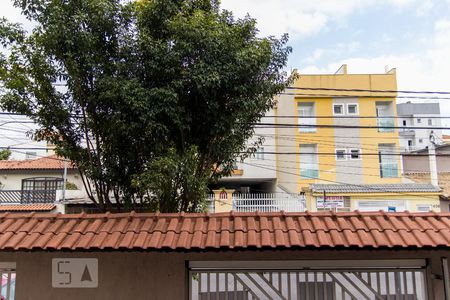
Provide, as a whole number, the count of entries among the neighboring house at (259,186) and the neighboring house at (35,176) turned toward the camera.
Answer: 2

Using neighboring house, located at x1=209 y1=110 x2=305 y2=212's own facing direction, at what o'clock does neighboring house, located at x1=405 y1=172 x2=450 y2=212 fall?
neighboring house, located at x1=405 y1=172 x2=450 y2=212 is roughly at 9 o'clock from neighboring house, located at x1=209 y1=110 x2=305 y2=212.

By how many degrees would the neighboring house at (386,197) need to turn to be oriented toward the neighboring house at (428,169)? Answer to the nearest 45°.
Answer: approximately 135° to its left

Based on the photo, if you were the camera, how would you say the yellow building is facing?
facing the viewer

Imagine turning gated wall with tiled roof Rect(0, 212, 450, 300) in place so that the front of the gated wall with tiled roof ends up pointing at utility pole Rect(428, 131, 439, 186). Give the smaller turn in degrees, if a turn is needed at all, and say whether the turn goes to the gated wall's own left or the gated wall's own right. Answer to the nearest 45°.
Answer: approximately 135° to the gated wall's own left

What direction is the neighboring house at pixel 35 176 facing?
toward the camera

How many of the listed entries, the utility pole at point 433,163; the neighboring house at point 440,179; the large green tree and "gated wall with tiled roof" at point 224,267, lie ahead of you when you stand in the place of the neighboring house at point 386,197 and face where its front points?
2

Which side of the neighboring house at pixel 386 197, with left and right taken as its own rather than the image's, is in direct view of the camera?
front

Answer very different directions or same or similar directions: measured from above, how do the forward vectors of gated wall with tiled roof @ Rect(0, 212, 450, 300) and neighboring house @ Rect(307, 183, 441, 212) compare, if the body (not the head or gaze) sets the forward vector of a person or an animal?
same or similar directions

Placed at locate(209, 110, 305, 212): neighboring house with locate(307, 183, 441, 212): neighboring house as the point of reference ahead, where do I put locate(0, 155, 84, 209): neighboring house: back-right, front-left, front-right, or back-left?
back-right

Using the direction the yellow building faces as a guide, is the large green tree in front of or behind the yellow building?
in front

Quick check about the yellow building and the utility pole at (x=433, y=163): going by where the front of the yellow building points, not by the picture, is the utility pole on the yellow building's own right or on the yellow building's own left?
on the yellow building's own left

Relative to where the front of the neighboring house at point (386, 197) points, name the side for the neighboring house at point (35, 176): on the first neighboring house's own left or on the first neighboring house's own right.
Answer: on the first neighboring house's own right
